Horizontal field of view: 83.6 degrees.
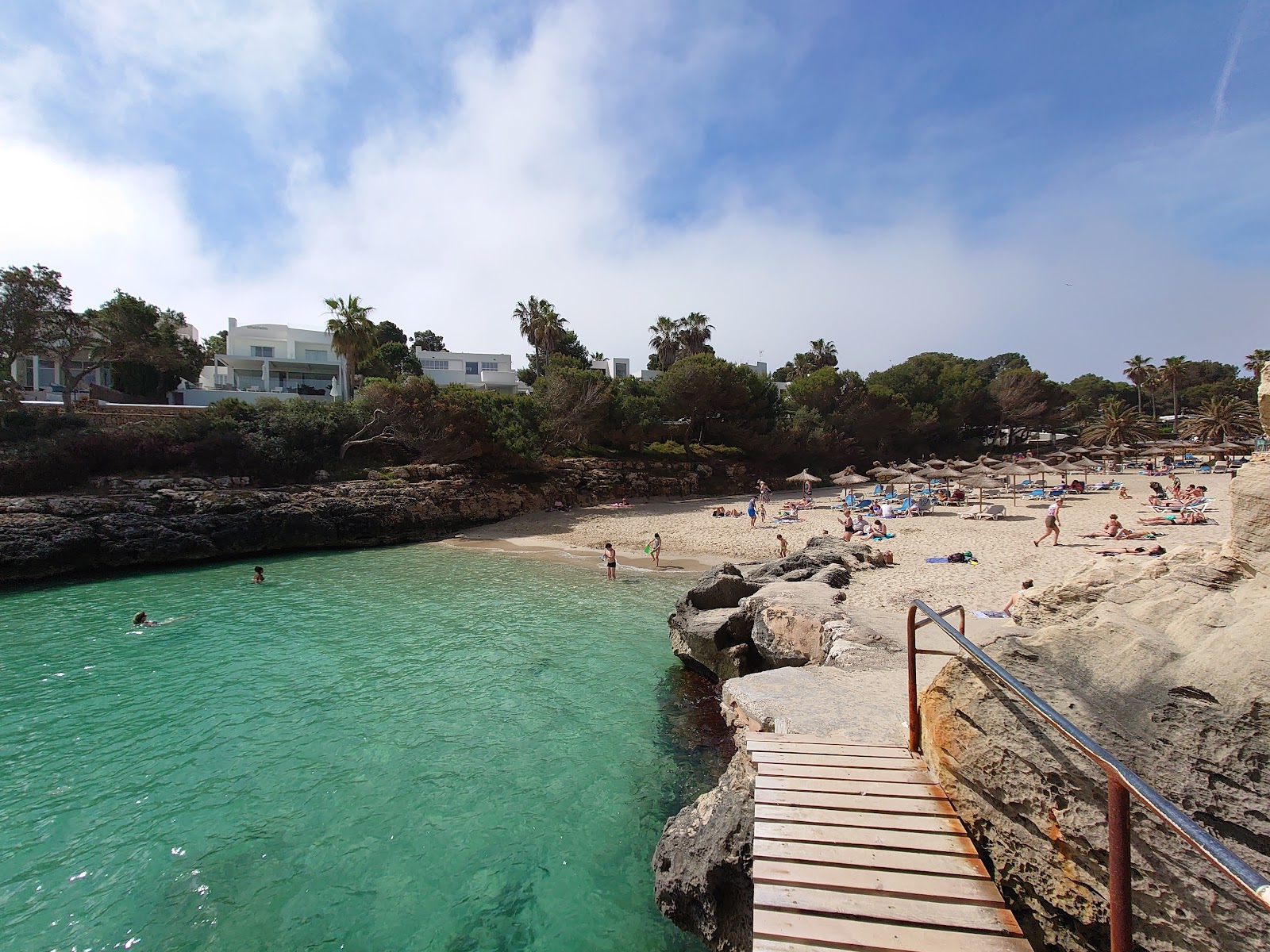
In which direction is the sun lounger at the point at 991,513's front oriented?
to the viewer's left

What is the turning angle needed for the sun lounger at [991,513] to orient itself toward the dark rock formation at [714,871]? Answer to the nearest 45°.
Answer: approximately 90° to its left

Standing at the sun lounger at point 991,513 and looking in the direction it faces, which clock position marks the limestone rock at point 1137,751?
The limestone rock is roughly at 9 o'clock from the sun lounger.

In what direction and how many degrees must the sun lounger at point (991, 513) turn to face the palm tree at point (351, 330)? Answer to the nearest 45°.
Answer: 0° — it already faces it

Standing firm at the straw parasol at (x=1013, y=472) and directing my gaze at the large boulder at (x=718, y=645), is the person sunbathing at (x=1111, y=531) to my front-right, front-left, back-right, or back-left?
front-left

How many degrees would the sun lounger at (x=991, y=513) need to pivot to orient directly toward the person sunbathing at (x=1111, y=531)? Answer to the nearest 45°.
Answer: approximately 135° to its left

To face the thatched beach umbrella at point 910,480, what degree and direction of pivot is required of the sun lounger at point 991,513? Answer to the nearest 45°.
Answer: approximately 90° to its right

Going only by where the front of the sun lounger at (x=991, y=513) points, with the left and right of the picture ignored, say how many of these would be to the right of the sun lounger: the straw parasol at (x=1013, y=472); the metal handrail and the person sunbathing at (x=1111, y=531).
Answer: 1

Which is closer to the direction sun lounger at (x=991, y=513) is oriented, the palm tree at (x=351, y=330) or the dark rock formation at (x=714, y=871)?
the palm tree

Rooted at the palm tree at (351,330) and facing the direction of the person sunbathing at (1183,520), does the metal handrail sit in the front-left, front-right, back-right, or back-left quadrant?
front-right

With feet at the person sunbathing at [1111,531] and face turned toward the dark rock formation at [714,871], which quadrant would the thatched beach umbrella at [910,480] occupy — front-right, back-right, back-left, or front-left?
back-right

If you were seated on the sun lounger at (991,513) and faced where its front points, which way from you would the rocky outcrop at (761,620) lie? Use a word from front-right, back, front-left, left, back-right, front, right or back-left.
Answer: left

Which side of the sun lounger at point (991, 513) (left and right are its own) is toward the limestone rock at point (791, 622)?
left
